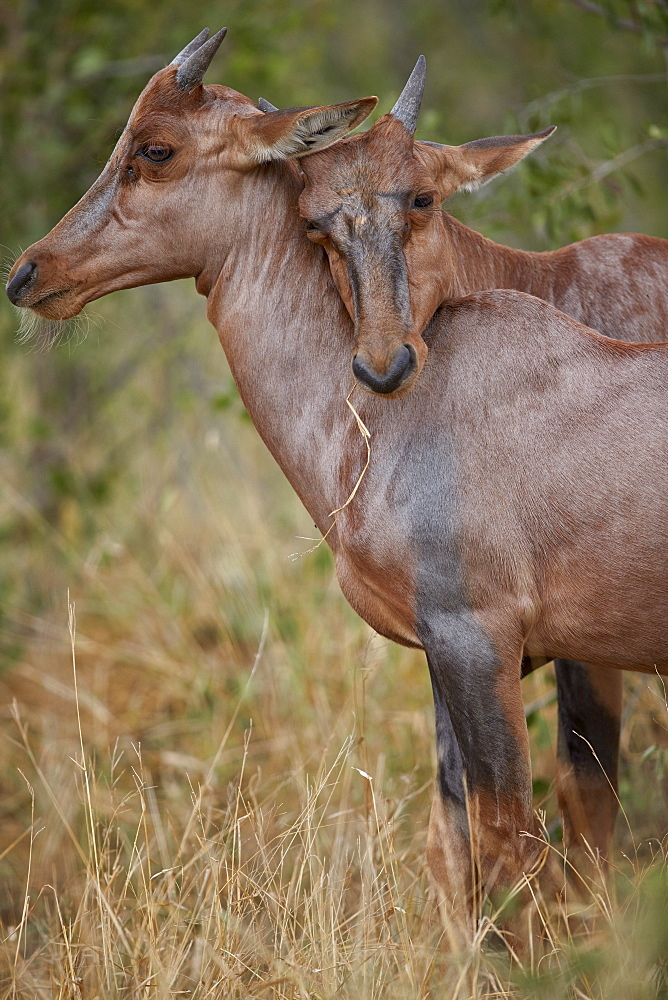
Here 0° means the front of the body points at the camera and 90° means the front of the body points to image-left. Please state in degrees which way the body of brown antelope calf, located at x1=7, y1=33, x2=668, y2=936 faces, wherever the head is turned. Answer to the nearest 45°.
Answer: approximately 90°
